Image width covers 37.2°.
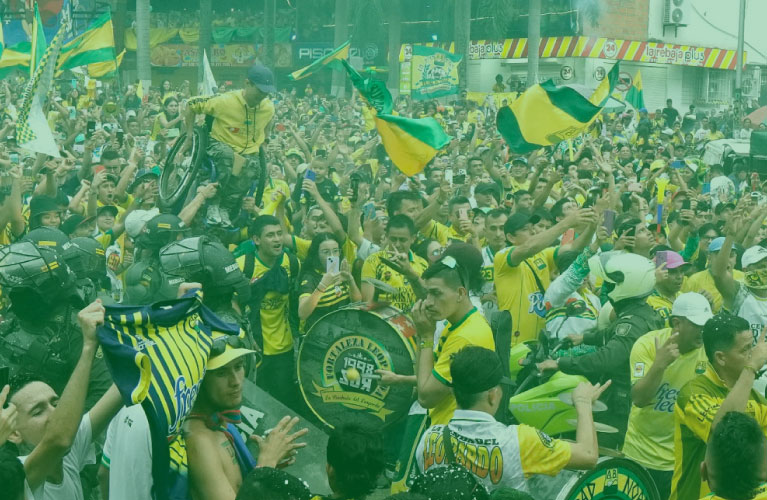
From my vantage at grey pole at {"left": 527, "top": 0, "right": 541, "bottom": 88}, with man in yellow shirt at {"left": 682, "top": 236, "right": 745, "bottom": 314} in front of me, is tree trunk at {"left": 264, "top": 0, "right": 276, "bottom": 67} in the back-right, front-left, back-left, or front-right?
back-right

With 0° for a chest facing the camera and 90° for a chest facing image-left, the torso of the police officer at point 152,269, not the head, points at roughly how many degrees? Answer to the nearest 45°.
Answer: approximately 270°

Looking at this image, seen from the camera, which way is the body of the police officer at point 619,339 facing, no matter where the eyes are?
to the viewer's left

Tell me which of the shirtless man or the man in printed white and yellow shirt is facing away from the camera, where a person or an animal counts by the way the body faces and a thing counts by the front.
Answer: the man in printed white and yellow shirt

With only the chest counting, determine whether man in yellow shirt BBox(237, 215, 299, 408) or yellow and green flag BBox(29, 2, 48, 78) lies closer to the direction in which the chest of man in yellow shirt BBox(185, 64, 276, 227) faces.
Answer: the man in yellow shirt

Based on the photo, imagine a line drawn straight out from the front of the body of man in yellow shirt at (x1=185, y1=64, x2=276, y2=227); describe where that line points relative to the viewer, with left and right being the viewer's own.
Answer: facing the viewer and to the right of the viewer

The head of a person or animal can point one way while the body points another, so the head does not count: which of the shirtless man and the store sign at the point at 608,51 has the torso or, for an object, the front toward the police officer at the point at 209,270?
the store sign

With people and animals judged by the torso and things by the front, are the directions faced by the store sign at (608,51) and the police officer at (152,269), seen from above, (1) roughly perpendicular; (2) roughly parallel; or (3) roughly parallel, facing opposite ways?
roughly parallel, facing opposite ways

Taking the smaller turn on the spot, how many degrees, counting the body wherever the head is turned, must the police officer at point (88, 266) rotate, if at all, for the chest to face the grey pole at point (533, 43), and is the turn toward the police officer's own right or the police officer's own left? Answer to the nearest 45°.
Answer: approximately 45° to the police officer's own left

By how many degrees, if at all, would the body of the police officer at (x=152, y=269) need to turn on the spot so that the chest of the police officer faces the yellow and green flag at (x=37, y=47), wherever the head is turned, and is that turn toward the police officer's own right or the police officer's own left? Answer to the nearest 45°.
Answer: approximately 90° to the police officer's own left

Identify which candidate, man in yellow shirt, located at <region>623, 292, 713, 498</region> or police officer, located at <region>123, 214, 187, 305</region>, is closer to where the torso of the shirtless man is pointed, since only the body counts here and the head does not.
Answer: the man in yellow shirt

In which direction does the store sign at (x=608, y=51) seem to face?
toward the camera
